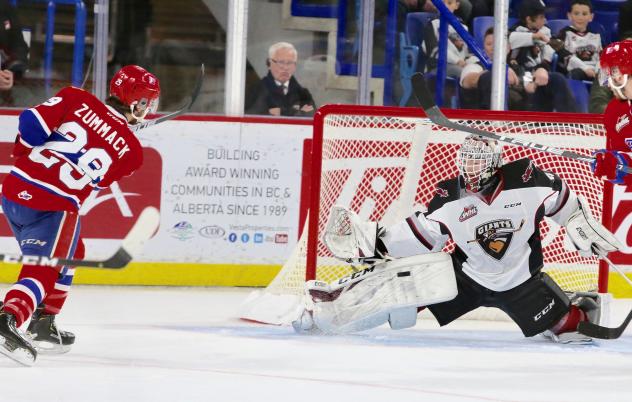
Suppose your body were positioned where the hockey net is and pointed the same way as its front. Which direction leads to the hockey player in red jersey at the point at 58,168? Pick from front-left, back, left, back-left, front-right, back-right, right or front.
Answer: front-right

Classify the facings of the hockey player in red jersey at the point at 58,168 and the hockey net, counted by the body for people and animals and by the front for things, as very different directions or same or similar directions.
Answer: very different directions

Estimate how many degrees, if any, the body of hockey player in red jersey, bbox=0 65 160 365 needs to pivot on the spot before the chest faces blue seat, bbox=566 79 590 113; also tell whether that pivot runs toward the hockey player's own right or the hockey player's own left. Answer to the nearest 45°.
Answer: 0° — they already face it

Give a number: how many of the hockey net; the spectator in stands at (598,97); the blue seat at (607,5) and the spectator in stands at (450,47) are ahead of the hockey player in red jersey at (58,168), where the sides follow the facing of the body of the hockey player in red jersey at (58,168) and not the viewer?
4

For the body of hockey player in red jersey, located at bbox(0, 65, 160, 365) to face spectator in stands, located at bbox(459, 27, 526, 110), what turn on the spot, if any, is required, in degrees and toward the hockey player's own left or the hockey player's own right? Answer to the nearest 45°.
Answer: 0° — they already face them

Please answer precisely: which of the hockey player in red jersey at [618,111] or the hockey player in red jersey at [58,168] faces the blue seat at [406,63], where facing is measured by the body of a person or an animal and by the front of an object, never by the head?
the hockey player in red jersey at [58,168]

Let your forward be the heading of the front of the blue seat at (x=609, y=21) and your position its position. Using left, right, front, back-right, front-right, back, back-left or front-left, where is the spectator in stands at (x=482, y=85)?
front-right

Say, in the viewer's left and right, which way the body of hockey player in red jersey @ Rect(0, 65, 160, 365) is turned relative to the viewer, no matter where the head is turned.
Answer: facing away from the viewer and to the right of the viewer

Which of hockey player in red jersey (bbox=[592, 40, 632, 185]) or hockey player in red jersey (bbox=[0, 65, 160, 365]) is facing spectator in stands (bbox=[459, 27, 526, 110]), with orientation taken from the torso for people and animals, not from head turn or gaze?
hockey player in red jersey (bbox=[0, 65, 160, 365])

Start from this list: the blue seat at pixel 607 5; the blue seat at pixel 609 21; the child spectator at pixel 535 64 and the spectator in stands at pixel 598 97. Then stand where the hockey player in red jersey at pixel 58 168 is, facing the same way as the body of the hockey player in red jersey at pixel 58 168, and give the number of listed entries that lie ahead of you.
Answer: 4
